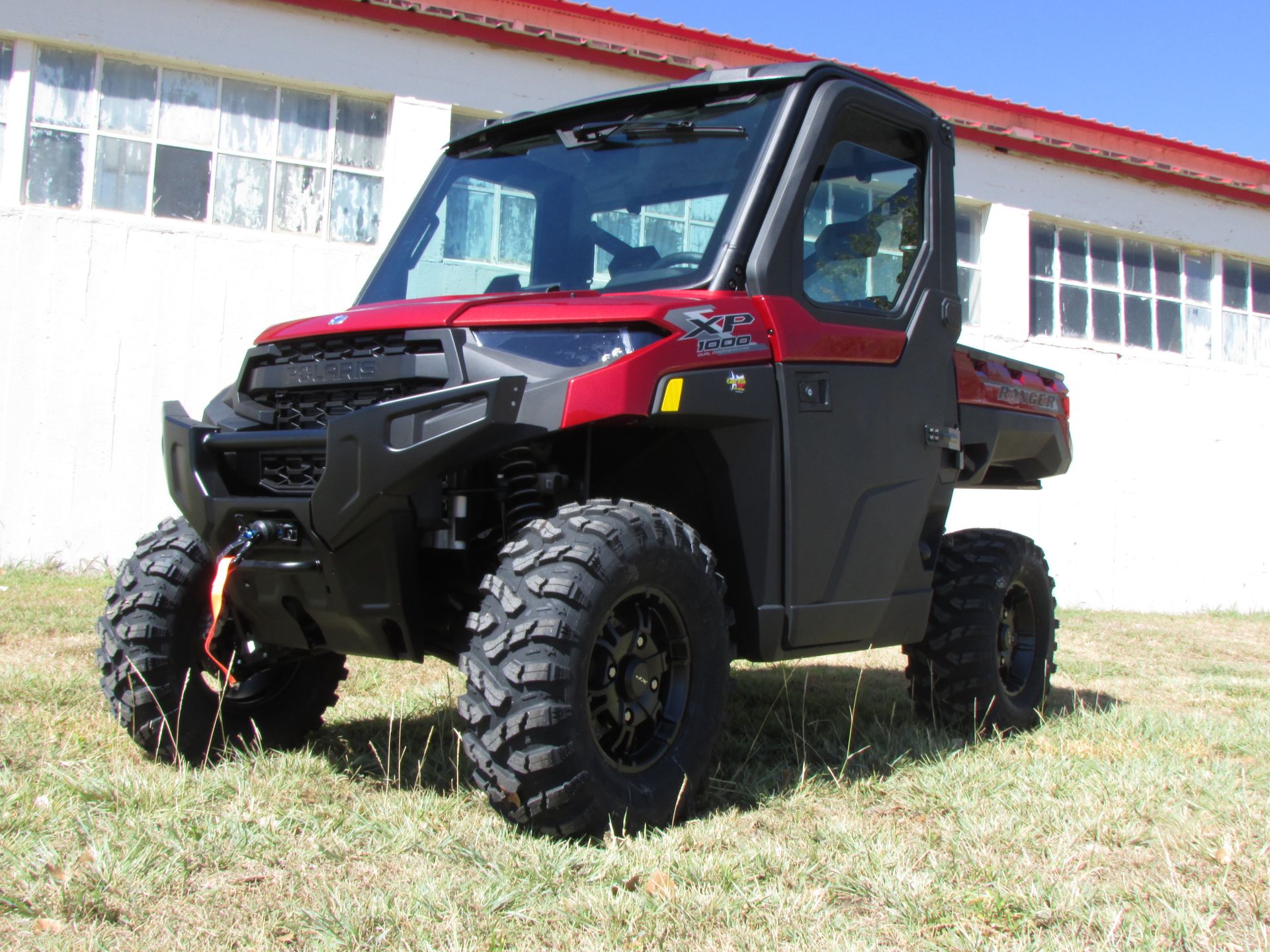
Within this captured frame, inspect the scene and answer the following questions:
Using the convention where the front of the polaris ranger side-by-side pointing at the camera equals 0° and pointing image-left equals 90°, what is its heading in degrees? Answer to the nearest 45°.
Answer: approximately 45°
